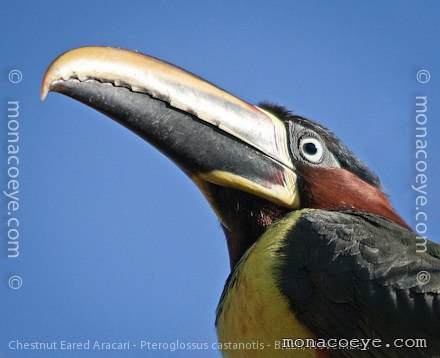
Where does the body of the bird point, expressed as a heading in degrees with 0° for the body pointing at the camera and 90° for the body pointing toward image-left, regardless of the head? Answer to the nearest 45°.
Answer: approximately 90°
